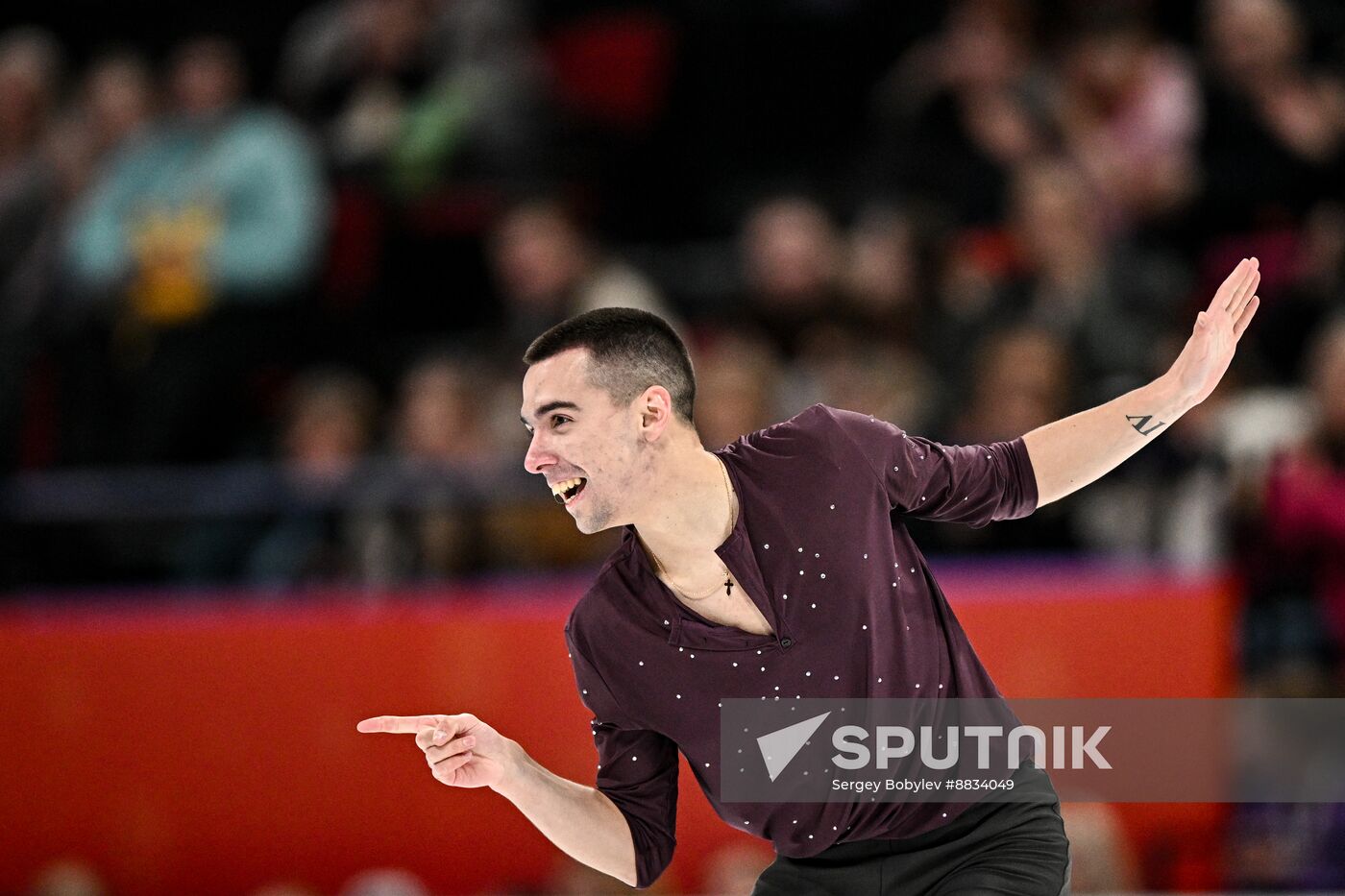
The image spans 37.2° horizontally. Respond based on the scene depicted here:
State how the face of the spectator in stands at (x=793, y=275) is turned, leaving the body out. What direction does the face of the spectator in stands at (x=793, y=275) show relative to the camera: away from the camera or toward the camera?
toward the camera

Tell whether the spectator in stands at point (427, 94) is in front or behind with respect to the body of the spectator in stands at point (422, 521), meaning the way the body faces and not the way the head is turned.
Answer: behind

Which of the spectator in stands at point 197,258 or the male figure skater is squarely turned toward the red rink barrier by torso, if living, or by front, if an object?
the spectator in stands

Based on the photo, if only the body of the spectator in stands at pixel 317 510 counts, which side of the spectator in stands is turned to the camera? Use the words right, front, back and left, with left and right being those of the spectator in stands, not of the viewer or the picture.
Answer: front

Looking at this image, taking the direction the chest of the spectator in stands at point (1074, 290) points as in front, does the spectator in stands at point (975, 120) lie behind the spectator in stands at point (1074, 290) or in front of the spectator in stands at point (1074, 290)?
behind

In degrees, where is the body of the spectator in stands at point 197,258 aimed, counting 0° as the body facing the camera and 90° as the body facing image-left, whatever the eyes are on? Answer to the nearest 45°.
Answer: approximately 0°

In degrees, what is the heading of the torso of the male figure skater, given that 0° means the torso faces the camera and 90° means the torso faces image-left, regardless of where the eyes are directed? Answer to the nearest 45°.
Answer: approximately 45°

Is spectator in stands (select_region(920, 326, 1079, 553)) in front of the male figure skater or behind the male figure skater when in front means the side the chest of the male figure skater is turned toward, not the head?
behind

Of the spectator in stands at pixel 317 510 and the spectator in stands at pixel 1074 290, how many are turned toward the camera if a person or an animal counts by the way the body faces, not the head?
2

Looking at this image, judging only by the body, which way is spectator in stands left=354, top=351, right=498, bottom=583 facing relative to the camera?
toward the camera

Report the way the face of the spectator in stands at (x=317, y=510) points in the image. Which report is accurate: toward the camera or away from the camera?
toward the camera

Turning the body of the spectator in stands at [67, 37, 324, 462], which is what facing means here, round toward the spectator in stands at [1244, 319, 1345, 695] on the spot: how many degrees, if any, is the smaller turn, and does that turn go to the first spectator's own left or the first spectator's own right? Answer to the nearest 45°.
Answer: approximately 45° to the first spectator's own left
